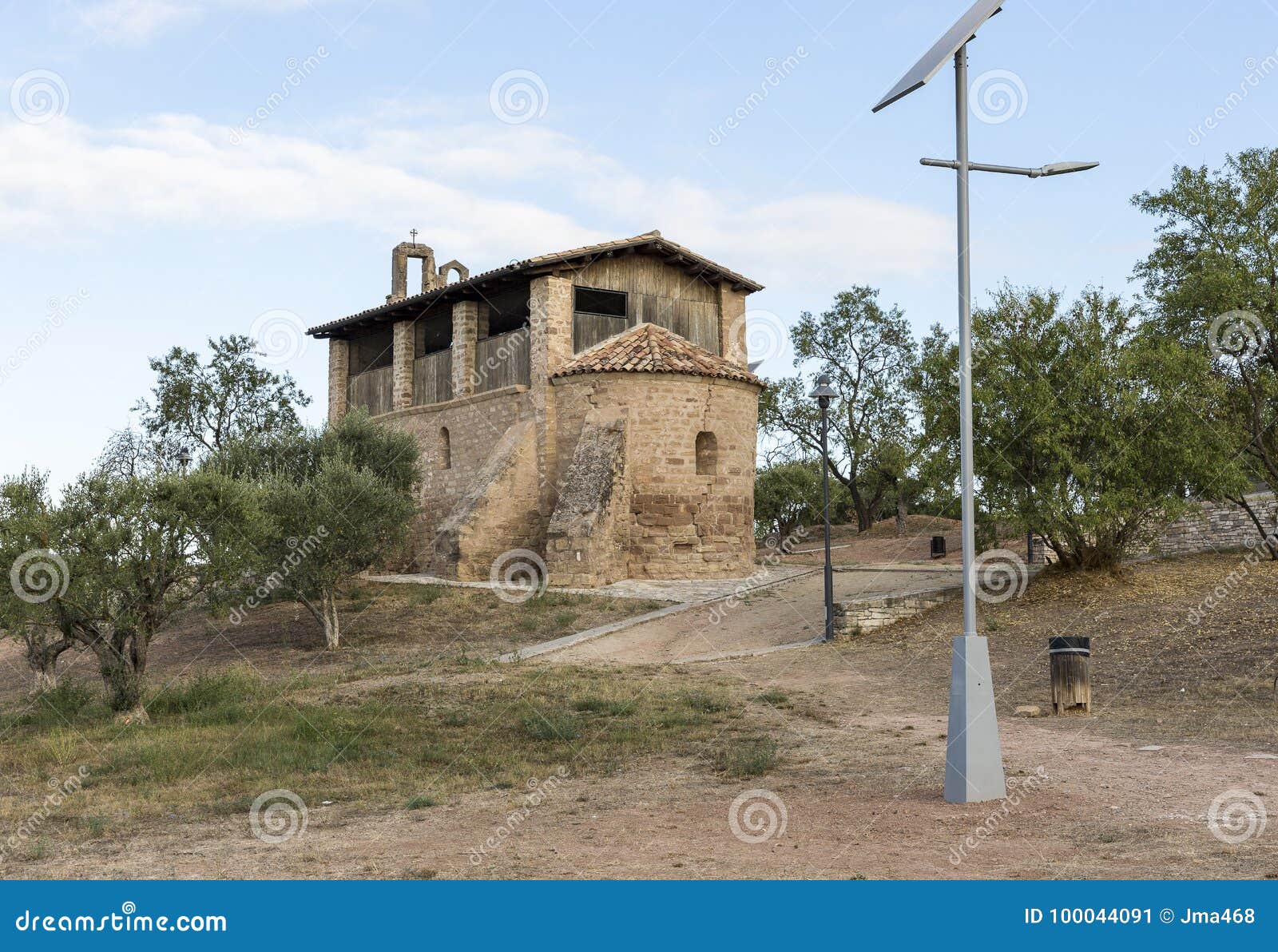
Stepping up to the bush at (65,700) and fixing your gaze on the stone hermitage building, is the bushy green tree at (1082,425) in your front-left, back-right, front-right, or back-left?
front-right

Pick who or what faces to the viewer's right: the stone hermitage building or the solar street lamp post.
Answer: the solar street lamp post

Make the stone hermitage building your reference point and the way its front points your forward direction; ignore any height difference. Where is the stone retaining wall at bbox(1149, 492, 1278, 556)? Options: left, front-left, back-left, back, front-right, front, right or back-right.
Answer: back-right
